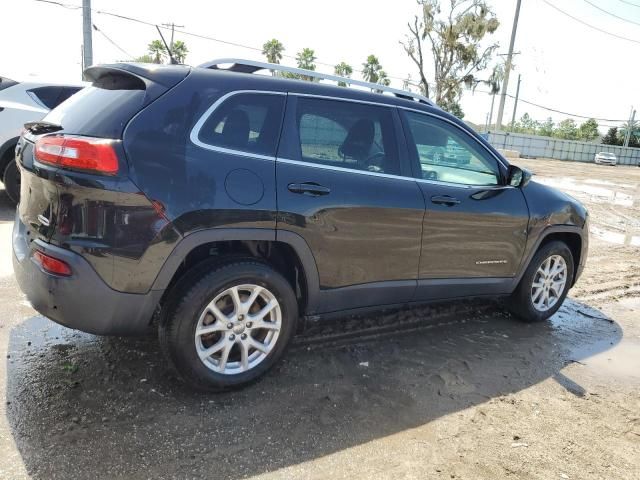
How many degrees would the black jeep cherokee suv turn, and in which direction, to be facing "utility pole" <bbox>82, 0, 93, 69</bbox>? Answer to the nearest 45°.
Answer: approximately 90° to its left

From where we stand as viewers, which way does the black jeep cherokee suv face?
facing away from the viewer and to the right of the viewer

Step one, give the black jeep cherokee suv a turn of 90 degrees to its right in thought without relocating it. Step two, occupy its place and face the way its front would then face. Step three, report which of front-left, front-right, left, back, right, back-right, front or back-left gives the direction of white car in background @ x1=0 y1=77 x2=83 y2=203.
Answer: back
